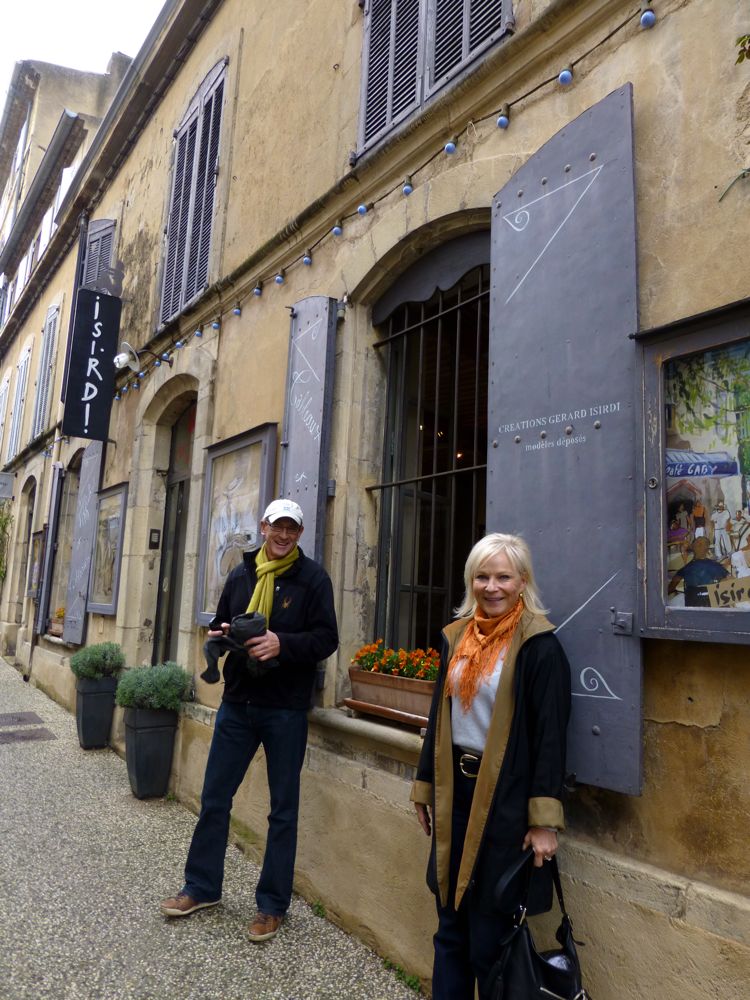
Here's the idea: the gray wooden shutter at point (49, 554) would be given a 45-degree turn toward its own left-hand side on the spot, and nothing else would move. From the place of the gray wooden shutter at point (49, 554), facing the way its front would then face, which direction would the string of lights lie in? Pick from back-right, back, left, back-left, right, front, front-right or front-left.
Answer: front-left

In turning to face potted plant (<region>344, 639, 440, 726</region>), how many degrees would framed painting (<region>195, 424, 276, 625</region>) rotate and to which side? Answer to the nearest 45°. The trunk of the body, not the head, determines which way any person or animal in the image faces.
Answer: approximately 90° to its left

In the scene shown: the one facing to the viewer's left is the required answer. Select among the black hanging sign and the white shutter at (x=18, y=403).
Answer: the white shutter

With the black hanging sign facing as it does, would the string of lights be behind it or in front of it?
in front

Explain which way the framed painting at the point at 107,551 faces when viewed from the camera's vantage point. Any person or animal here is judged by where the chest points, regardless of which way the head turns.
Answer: facing the viewer and to the left of the viewer

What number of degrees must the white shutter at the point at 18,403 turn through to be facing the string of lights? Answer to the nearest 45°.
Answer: approximately 90° to its left

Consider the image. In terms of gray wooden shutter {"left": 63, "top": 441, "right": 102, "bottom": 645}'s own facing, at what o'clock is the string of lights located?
The string of lights is roughly at 10 o'clock from the gray wooden shutter.

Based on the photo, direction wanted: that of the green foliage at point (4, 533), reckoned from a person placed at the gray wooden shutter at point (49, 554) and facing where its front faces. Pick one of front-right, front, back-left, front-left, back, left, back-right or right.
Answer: right

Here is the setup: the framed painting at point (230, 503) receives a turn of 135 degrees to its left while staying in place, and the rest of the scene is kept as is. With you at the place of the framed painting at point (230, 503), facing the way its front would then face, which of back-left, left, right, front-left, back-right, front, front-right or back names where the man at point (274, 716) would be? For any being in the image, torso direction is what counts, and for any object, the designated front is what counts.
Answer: right

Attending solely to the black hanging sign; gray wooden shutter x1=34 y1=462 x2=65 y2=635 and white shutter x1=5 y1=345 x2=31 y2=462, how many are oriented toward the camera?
1
